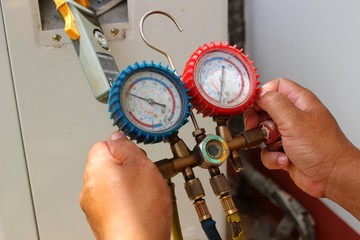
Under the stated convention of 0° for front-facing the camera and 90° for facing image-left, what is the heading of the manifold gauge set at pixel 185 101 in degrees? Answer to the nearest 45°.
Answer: approximately 0°
